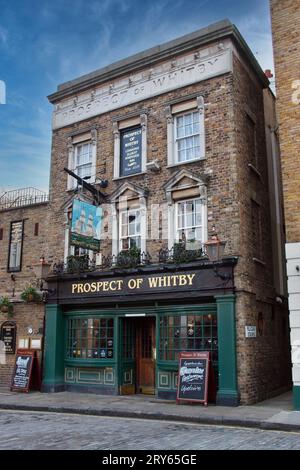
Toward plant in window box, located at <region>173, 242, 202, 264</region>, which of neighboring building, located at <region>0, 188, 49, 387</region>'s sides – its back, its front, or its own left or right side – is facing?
left

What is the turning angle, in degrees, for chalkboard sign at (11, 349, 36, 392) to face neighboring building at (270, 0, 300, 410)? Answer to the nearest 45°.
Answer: approximately 90° to its left

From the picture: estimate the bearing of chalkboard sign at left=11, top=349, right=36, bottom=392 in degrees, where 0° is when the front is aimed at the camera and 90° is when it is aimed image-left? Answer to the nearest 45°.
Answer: approximately 45°

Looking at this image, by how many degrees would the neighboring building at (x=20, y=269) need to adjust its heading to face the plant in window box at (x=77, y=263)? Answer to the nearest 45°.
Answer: approximately 90° to its left

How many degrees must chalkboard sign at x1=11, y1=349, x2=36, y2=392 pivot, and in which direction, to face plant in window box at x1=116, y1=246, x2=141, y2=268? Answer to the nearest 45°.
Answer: approximately 90° to its left

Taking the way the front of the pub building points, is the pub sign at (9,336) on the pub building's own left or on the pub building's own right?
on the pub building's own right

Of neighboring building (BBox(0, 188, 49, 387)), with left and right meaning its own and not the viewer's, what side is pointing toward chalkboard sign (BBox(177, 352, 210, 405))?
left

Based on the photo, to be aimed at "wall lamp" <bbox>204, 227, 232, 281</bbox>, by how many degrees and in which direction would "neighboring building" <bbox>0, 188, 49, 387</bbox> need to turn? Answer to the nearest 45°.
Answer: approximately 90° to its left
